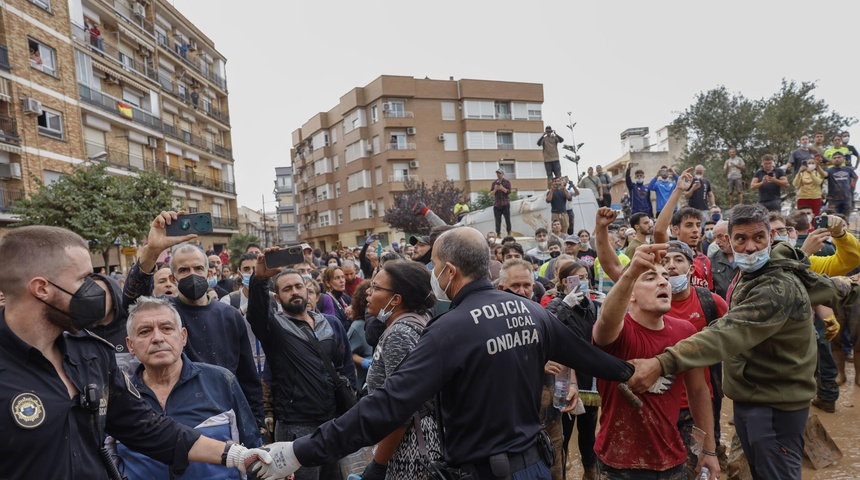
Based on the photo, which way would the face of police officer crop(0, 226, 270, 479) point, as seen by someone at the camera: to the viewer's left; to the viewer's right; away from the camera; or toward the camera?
to the viewer's right

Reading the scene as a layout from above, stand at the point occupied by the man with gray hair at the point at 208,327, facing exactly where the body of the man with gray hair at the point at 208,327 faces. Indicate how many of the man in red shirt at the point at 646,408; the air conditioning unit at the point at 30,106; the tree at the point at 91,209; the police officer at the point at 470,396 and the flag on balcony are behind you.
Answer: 3

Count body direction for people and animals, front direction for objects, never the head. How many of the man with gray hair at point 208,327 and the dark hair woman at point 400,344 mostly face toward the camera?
1

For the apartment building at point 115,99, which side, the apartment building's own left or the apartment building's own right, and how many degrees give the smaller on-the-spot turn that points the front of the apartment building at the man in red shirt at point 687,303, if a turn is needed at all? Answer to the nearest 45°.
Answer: approximately 45° to the apartment building's own right
